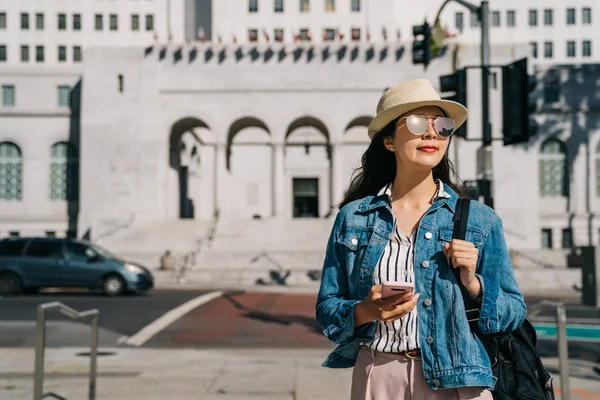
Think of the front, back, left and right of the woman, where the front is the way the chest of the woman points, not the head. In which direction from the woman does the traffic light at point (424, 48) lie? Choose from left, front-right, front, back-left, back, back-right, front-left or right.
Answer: back

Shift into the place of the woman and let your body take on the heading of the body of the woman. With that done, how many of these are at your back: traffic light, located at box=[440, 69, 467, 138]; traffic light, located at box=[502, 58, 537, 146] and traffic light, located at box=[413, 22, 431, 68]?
3

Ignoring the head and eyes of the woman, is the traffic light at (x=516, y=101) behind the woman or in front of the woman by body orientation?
behind
